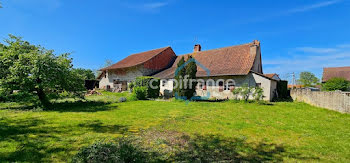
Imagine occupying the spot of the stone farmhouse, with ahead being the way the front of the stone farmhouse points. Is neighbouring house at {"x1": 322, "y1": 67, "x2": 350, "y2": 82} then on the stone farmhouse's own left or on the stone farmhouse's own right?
on the stone farmhouse's own left

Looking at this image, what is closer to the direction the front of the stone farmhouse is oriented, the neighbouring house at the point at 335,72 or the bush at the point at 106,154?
the bush

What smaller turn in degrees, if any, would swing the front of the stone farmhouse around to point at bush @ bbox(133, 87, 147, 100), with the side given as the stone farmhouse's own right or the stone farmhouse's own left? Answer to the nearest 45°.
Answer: approximately 45° to the stone farmhouse's own right

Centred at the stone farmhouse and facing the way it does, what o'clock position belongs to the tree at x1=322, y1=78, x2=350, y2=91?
The tree is roughly at 9 o'clock from the stone farmhouse.

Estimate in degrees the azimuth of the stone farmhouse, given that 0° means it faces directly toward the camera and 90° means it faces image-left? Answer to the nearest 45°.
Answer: approximately 0°

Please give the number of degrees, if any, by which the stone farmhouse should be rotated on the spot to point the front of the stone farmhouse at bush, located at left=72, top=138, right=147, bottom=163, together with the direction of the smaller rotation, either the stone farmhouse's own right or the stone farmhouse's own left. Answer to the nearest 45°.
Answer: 0° — it already faces it
